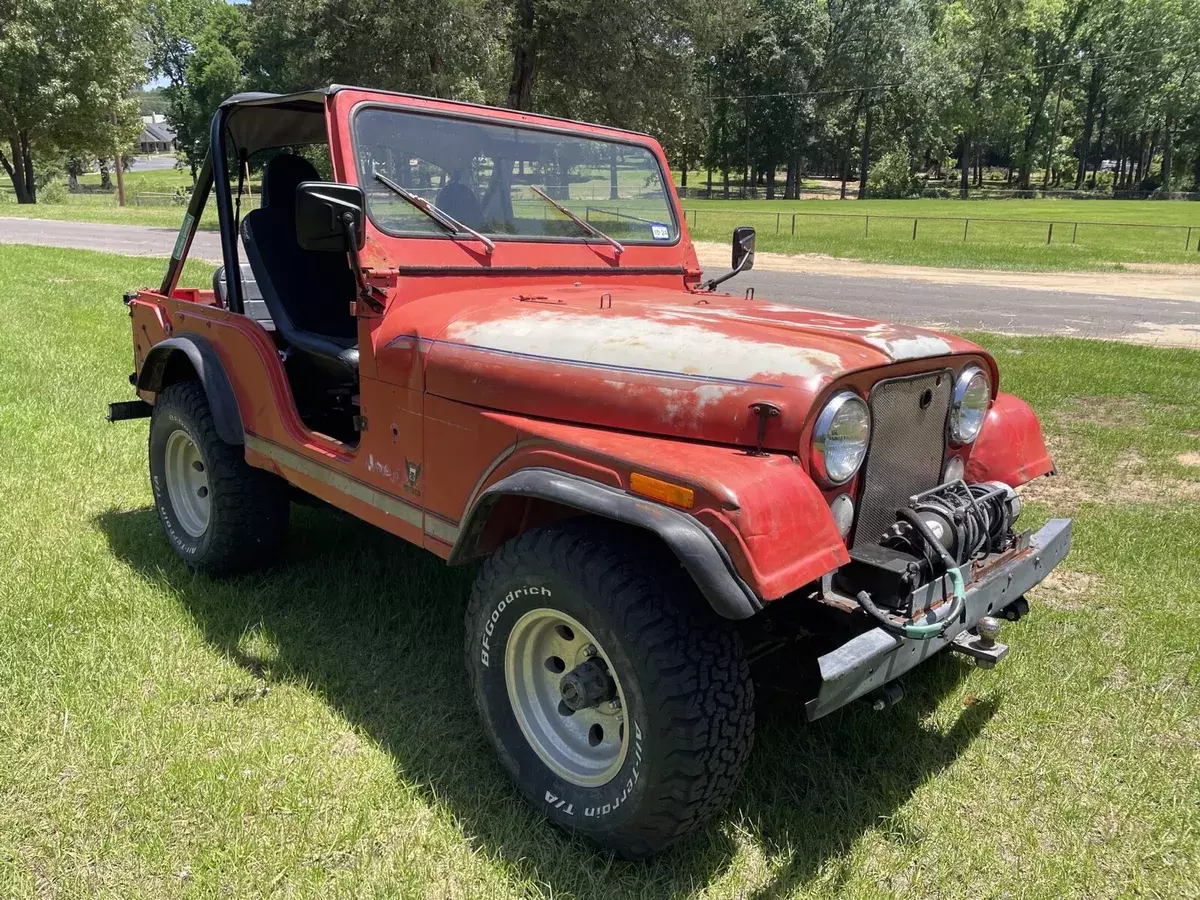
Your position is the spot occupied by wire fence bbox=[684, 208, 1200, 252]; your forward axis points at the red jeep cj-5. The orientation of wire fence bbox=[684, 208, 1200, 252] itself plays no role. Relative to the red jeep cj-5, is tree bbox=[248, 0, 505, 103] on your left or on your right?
right

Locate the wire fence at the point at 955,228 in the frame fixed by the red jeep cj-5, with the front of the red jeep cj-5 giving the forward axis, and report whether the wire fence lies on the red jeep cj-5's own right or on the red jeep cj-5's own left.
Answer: on the red jeep cj-5's own left

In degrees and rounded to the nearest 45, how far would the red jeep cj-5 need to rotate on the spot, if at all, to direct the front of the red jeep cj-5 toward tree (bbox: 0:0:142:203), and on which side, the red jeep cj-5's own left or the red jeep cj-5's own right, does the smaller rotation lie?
approximately 180°

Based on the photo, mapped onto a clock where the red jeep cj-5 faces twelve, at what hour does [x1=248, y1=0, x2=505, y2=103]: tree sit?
The tree is roughly at 7 o'clock from the red jeep cj-5.

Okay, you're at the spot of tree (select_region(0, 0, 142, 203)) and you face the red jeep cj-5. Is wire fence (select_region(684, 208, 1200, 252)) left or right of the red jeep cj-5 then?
left

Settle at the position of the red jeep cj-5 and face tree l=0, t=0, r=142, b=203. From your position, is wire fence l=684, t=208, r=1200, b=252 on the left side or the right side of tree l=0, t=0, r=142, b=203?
right

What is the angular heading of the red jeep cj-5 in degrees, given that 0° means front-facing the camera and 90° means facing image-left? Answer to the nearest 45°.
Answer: approximately 315°
